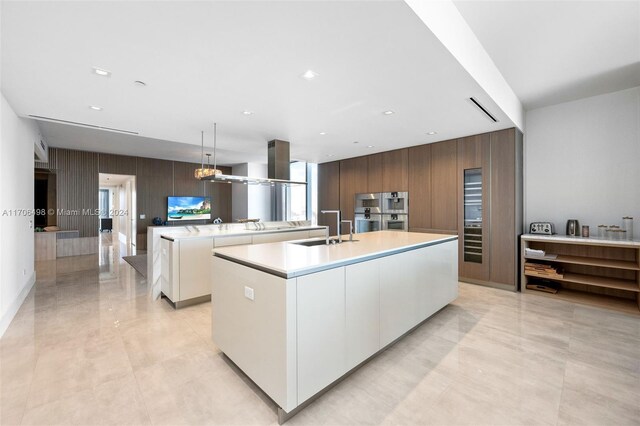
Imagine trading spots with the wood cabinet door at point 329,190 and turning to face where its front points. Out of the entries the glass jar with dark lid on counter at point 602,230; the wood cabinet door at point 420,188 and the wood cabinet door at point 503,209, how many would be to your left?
3

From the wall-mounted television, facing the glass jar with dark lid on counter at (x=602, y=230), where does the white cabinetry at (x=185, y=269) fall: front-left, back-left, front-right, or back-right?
front-right

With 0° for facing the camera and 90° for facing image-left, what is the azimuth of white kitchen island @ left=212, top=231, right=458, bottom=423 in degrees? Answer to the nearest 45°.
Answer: approximately 315°

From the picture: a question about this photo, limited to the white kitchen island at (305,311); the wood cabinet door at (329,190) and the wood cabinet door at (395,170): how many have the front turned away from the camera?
0

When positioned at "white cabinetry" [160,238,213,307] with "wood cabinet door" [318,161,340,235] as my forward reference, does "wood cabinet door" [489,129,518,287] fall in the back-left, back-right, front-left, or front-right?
front-right

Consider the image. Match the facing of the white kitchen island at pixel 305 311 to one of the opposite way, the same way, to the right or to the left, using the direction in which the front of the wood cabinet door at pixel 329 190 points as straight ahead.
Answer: to the left

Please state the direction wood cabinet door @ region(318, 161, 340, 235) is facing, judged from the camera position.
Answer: facing the viewer and to the left of the viewer

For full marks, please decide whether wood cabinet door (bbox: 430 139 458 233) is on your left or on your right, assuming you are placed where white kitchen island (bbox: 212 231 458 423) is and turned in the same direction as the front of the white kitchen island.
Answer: on your left

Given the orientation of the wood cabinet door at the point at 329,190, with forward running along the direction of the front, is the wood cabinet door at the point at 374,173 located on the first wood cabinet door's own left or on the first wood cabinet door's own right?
on the first wood cabinet door's own left

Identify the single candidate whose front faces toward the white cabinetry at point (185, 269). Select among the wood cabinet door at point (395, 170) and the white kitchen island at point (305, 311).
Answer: the wood cabinet door

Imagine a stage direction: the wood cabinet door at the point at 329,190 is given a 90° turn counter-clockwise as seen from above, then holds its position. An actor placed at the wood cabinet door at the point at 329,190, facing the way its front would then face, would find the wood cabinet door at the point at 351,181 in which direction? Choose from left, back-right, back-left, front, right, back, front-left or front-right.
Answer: front

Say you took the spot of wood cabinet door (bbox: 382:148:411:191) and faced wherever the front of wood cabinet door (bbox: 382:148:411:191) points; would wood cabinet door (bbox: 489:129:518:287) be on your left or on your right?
on your left

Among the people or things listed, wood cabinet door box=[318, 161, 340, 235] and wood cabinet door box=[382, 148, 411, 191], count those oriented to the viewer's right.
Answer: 0

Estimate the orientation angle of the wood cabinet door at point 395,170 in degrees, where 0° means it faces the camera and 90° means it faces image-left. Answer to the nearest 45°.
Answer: approximately 45°

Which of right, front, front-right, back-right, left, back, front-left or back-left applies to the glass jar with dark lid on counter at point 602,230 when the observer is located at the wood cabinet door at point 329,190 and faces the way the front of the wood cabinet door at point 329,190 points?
left
